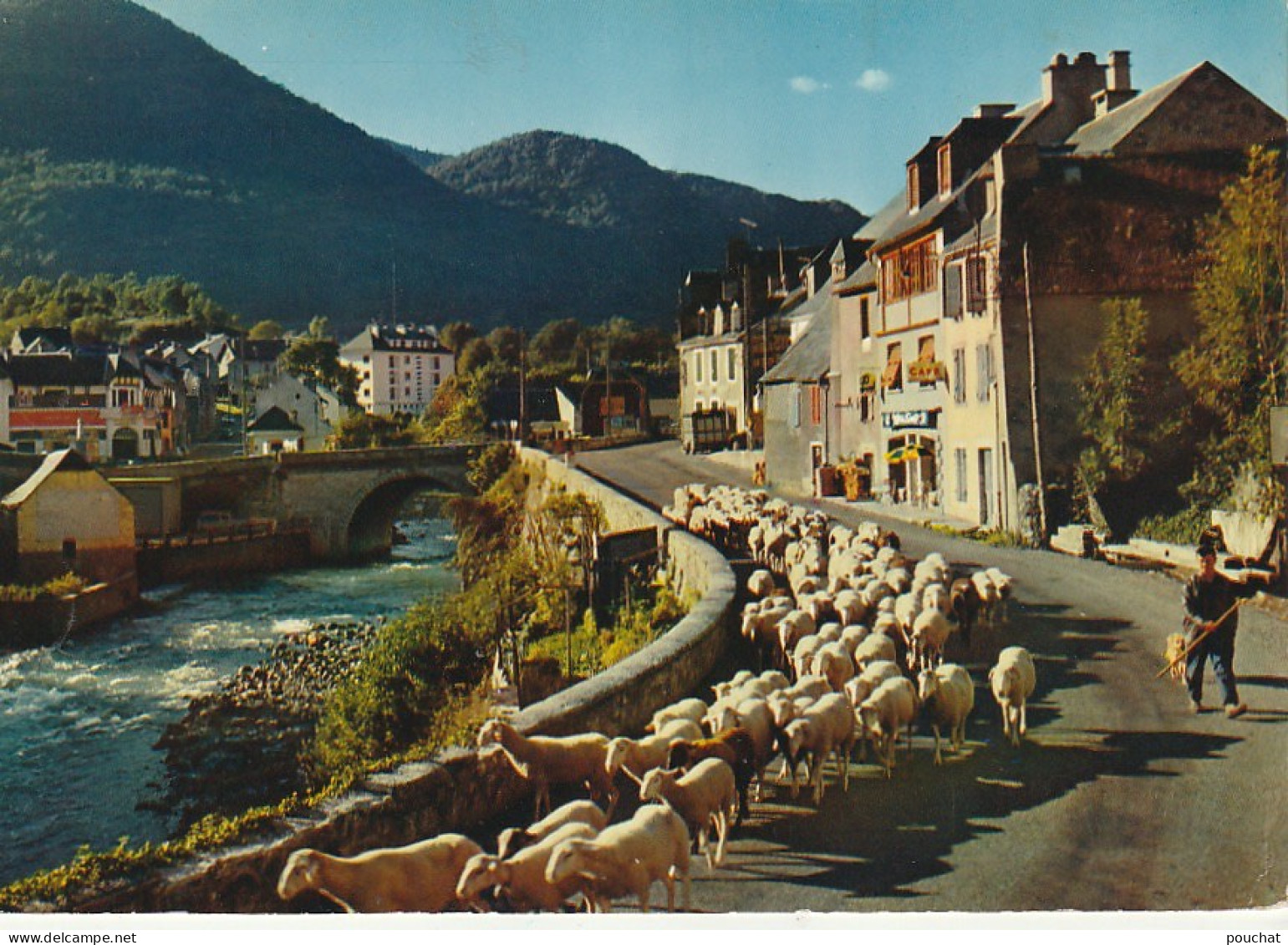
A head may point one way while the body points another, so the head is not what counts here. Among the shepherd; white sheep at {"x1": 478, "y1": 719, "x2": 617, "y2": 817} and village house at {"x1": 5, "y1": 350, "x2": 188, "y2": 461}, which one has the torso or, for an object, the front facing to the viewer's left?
the white sheep

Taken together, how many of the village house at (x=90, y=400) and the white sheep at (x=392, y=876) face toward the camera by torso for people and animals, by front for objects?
1

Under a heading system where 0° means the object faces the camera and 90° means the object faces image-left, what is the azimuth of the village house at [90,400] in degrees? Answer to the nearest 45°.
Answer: approximately 0°

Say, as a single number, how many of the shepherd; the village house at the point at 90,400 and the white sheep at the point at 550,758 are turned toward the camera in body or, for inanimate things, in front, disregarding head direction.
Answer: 2

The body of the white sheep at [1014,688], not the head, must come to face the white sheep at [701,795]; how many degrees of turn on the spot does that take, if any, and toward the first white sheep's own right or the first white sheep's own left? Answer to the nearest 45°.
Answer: approximately 45° to the first white sheep's own right

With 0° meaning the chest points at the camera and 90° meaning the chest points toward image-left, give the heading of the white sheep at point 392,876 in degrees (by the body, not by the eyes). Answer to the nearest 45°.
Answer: approximately 90°

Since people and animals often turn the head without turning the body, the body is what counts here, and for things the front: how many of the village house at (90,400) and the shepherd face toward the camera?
2

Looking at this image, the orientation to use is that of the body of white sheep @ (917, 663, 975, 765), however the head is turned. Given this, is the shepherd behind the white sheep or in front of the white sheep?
behind

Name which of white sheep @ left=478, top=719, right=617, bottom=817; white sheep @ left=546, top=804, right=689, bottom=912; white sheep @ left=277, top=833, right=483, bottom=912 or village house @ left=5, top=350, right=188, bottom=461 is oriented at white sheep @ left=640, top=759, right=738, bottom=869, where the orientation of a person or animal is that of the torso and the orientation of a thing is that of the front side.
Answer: the village house

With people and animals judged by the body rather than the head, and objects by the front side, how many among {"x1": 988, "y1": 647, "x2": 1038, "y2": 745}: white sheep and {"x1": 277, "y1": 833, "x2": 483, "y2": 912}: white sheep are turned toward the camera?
1

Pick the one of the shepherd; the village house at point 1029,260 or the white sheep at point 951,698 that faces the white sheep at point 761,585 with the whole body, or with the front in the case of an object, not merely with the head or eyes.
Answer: the village house

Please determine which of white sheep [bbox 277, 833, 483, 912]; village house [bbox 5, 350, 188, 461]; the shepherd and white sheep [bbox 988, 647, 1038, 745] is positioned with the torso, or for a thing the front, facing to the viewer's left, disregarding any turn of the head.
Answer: white sheep [bbox 277, 833, 483, 912]

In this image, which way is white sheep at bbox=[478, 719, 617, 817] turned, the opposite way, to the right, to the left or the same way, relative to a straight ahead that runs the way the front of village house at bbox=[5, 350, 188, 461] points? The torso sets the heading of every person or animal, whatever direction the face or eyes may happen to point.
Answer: to the right
